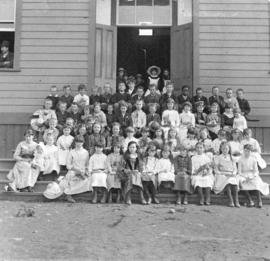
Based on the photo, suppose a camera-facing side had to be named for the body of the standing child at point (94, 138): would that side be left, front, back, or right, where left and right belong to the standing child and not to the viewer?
front

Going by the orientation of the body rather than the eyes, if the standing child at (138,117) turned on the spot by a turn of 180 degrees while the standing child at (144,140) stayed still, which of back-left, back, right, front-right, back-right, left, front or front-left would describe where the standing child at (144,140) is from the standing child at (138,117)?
back

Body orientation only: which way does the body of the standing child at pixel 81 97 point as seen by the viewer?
toward the camera

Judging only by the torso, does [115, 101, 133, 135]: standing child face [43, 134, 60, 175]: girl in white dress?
no

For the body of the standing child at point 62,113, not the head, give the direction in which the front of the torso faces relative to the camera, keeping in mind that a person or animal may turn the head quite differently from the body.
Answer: toward the camera

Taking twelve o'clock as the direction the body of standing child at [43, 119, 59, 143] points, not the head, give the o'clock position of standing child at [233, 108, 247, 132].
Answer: standing child at [233, 108, 247, 132] is roughly at 9 o'clock from standing child at [43, 119, 59, 143].

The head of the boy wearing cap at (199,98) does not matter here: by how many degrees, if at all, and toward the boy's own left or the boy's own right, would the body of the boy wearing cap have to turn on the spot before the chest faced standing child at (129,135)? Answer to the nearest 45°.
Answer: approximately 45° to the boy's own right

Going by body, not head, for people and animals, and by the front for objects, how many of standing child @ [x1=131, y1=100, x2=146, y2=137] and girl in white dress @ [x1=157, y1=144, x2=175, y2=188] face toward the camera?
2

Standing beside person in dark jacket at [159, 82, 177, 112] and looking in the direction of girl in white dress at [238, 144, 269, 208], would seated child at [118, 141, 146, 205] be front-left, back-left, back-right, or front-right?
front-right

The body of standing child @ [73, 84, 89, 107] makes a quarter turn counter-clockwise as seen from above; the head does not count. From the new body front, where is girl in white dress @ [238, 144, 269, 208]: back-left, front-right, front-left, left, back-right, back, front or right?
front-right

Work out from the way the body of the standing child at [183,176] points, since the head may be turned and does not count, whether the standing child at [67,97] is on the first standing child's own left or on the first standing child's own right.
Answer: on the first standing child's own right

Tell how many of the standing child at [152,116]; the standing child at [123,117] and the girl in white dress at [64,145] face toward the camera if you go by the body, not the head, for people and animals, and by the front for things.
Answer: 3

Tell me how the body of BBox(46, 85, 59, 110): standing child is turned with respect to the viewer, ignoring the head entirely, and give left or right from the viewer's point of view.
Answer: facing the viewer

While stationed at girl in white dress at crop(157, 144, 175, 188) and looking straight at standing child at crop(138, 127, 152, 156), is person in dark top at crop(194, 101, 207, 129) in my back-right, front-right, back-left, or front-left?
front-right

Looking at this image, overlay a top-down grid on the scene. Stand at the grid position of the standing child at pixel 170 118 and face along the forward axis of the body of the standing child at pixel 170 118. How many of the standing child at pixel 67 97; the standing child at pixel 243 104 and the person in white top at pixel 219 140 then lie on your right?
1

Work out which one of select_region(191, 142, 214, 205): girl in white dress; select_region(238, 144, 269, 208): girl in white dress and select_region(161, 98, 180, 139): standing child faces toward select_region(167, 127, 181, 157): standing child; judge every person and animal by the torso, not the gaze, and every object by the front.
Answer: select_region(161, 98, 180, 139): standing child

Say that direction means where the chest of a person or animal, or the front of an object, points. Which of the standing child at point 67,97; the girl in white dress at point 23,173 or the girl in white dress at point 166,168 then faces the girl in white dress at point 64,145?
the standing child
